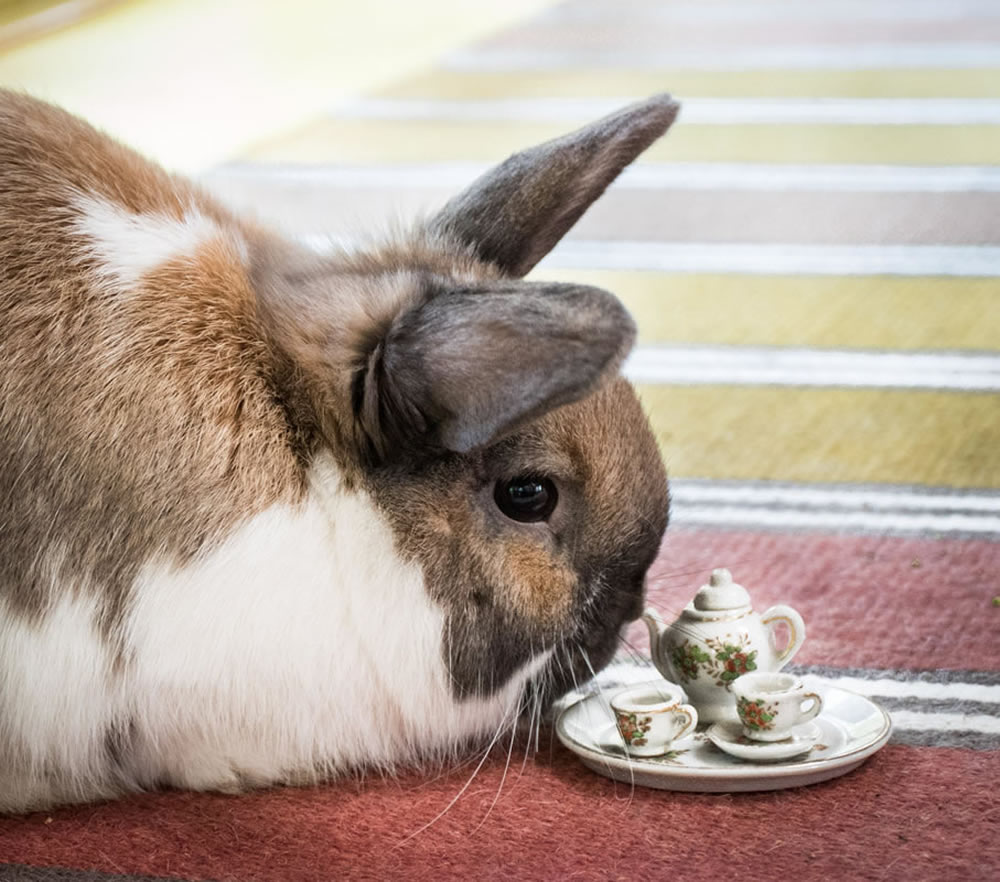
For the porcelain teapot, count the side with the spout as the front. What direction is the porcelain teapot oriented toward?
to the viewer's left

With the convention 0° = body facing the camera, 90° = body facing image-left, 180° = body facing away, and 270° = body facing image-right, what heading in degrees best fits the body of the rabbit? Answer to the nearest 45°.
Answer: approximately 270°

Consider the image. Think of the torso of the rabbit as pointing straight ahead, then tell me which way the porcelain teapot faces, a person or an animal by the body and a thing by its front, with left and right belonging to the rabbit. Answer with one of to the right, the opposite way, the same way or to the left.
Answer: the opposite way

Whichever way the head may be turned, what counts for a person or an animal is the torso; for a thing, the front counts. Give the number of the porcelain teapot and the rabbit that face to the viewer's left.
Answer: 1

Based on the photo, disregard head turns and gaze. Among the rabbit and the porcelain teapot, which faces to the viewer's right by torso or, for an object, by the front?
the rabbit
